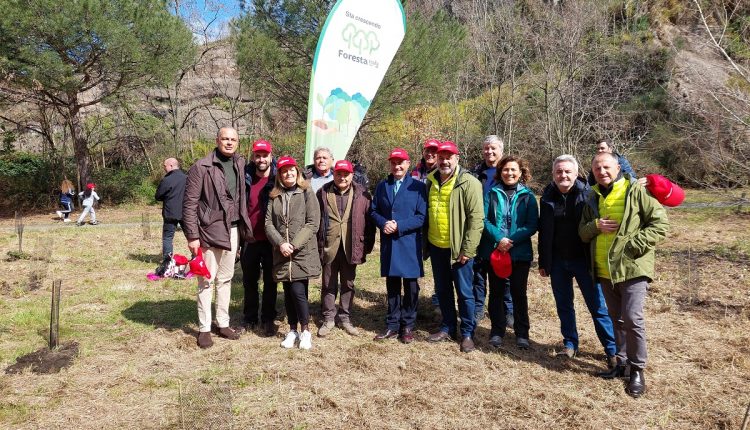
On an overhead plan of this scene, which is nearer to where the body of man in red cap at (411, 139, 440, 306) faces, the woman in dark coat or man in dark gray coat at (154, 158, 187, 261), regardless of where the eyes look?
the woman in dark coat

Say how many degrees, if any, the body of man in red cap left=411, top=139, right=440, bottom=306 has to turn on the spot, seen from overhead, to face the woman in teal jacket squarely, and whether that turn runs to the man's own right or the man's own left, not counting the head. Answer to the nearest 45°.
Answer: approximately 45° to the man's own left

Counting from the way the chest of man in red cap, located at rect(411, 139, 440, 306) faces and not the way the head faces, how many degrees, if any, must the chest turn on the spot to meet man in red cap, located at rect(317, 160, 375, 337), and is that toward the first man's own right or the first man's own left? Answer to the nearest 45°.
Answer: approximately 45° to the first man's own right

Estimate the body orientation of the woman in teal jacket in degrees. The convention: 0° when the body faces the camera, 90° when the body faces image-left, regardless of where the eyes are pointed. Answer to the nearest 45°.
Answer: approximately 0°

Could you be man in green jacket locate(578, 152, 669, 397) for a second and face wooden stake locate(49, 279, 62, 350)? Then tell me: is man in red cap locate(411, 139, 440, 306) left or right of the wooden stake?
right

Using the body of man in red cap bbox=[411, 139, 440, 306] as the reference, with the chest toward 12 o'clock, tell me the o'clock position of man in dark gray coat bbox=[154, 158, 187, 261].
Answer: The man in dark gray coat is roughly at 4 o'clock from the man in red cap.

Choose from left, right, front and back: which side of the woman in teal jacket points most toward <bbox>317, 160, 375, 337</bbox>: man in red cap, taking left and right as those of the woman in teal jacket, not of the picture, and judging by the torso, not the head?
right

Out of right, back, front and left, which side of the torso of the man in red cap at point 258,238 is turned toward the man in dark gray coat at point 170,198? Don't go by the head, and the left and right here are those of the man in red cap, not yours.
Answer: back

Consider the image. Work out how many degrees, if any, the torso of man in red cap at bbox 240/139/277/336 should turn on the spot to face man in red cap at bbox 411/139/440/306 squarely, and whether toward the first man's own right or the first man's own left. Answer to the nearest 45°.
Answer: approximately 90° to the first man's own left
